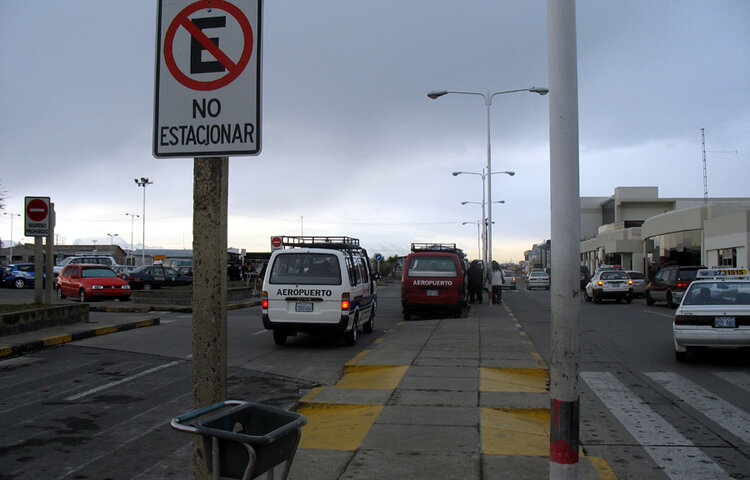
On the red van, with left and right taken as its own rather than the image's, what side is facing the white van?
back

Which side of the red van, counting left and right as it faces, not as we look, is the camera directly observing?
back

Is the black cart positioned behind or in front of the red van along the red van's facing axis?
behind

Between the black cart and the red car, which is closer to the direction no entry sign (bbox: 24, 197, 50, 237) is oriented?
the black cart

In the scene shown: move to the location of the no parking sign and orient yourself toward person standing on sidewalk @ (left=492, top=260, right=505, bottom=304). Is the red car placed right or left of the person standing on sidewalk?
left

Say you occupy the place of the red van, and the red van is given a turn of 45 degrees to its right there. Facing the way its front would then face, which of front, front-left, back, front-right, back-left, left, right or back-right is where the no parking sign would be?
back-right
